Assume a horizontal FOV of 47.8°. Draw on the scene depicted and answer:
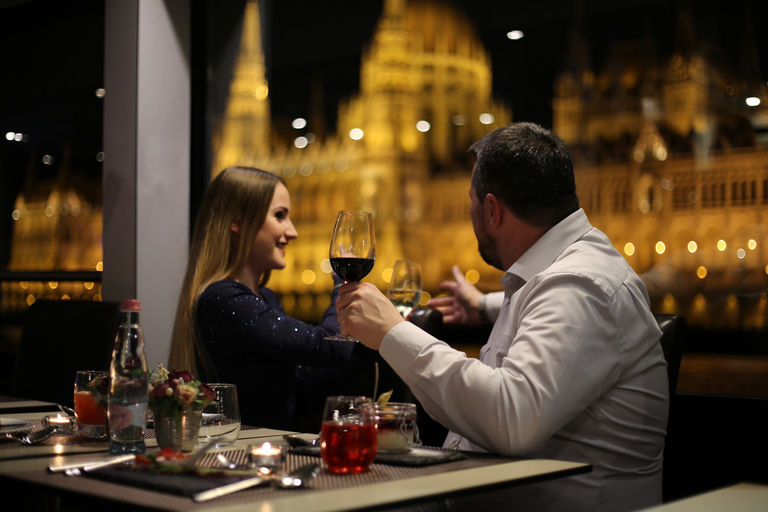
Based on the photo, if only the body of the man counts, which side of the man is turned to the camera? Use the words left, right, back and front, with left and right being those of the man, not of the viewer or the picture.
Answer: left

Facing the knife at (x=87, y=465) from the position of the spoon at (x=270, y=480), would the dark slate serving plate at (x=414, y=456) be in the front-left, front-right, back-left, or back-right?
back-right

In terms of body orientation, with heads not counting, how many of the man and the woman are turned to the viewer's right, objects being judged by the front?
1

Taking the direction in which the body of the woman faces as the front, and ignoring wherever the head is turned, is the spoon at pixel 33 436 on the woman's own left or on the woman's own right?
on the woman's own right

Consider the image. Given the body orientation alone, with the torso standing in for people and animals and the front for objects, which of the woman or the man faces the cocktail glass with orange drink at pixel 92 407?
the man

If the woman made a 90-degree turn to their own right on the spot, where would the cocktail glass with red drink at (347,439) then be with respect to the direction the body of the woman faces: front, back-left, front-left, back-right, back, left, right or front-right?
front

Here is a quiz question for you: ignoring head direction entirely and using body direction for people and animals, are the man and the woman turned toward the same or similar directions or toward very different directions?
very different directions

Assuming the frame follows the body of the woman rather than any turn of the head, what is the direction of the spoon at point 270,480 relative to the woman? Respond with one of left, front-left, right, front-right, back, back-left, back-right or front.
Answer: right

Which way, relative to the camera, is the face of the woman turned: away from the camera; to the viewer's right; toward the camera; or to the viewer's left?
to the viewer's right

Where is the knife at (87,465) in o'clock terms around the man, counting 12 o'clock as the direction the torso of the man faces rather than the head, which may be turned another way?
The knife is roughly at 11 o'clock from the man.

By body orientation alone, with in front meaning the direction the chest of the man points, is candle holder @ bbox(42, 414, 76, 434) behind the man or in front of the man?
in front

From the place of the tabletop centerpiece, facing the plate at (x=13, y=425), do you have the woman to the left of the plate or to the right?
right

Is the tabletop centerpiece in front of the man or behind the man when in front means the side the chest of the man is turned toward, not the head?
in front

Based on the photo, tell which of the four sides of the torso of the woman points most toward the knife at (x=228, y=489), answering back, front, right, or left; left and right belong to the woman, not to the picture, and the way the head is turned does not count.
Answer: right

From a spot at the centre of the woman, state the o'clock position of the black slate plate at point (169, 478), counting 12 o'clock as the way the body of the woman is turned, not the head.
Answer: The black slate plate is roughly at 3 o'clock from the woman.

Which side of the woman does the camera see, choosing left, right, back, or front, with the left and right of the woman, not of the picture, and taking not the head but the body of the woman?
right
